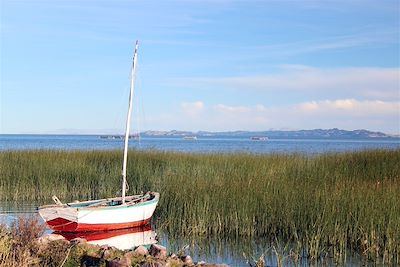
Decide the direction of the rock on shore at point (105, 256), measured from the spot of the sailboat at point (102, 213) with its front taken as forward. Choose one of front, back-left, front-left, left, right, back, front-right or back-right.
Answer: back-right

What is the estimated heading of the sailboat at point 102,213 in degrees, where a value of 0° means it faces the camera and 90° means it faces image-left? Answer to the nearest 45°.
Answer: approximately 225°
